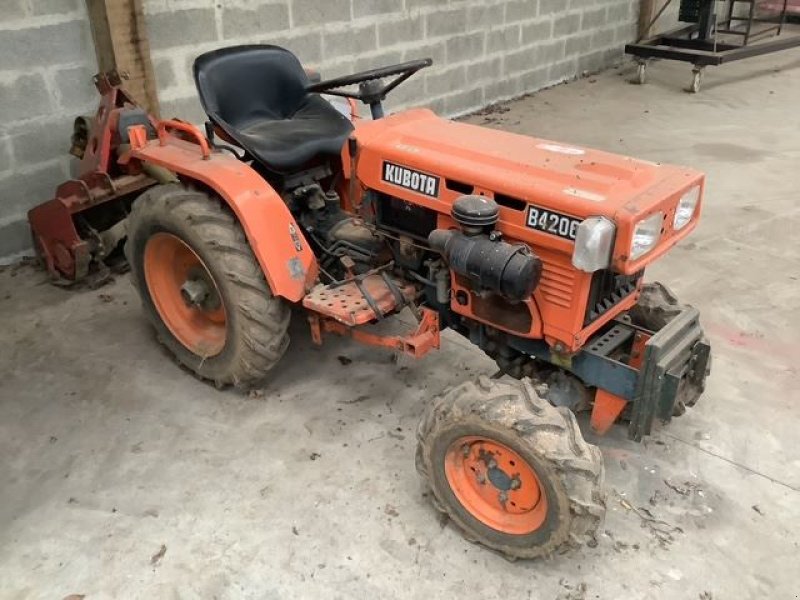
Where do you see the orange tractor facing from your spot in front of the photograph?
facing the viewer and to the right of the viewer

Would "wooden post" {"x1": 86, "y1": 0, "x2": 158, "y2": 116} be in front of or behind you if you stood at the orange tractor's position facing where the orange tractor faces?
behind
